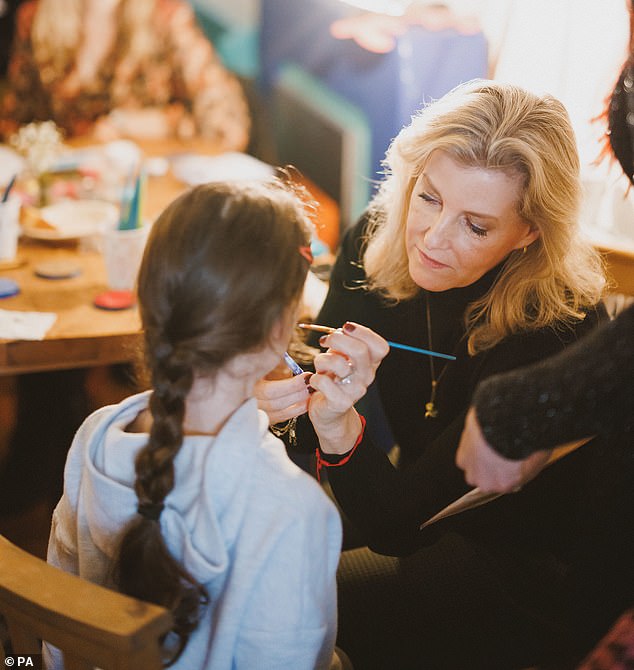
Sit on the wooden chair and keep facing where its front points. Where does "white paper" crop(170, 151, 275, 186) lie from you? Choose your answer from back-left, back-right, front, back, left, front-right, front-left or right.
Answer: front-left

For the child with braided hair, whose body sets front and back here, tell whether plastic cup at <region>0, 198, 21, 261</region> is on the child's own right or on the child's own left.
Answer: on the child's own left

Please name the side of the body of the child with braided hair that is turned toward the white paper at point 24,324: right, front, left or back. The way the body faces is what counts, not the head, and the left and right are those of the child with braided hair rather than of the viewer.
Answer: left

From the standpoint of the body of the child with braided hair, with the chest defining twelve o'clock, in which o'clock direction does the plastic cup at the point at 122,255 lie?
The plastic cup is roughly at 10 o'clock from the child with braided hair.

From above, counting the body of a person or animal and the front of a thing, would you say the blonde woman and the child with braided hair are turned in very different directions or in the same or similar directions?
very different directions

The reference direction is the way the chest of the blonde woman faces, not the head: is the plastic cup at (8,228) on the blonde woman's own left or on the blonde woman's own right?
on the blonde woman's own right

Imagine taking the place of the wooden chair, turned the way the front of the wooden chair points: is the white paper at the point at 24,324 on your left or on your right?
on your left

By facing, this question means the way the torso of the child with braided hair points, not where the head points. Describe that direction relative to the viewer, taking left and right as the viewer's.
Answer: facing away from the viewer and to the right of the viewer

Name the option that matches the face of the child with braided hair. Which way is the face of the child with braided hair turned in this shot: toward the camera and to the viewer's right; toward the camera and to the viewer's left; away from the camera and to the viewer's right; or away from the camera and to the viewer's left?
away from the camera and to the viewer's right

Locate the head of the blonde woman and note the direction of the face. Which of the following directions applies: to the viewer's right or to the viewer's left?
to the viewer's left

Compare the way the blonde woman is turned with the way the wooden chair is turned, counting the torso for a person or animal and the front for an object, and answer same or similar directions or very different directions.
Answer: very different directions

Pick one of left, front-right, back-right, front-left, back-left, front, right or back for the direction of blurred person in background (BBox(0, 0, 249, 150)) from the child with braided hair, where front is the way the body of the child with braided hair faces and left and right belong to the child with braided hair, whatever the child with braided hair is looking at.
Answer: front-left

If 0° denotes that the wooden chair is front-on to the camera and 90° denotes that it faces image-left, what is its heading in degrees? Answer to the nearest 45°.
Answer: approximately 225°
